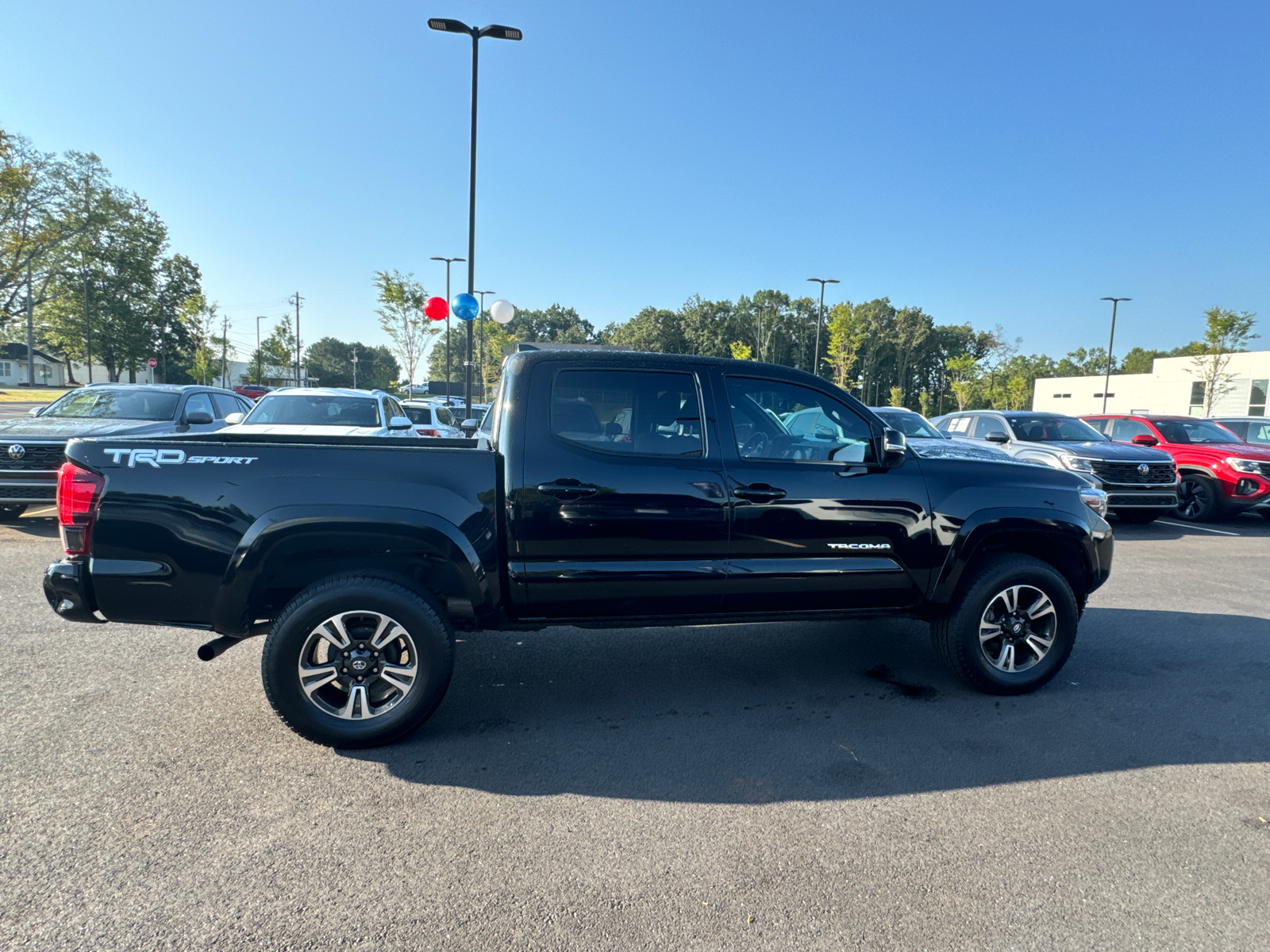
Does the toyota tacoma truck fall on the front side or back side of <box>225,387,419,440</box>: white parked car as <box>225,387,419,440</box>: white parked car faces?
on the front side

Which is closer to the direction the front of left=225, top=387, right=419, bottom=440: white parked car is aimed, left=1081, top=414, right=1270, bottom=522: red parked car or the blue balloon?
the red parked car

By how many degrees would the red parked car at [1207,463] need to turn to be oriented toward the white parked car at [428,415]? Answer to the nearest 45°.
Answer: approximately 135° to its right

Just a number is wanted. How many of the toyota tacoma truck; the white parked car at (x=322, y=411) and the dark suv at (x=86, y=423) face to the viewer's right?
1

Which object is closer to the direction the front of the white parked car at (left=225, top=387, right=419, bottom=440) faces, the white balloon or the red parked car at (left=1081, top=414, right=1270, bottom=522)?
the red parked car

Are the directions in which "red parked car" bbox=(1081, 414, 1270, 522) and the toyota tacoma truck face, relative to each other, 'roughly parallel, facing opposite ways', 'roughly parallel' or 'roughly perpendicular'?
roughly perpendicular

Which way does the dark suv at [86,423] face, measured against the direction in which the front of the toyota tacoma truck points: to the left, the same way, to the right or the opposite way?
to the right

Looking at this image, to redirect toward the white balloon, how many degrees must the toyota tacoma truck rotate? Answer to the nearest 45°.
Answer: approximately 90° to its left

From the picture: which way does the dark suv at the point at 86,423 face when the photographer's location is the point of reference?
facing the viewer and to the left of the viewer

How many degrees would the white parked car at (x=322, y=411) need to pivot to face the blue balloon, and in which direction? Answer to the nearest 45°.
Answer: approximately 135° to its left

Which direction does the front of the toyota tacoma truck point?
to the viewer's right

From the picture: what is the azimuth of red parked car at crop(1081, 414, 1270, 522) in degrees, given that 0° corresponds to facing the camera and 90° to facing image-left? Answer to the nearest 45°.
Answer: approximately 315°

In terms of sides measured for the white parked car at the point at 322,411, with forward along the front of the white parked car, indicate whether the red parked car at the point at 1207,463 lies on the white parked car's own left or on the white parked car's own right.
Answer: on the white parked car's own left

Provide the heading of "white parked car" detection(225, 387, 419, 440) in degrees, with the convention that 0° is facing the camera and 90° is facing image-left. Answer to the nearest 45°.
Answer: approximately 0°

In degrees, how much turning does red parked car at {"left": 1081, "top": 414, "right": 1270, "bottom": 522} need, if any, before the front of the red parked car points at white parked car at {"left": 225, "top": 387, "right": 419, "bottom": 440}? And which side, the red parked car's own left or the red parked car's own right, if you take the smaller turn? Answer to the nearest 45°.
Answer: approximately 90° to the red parked car's own right
